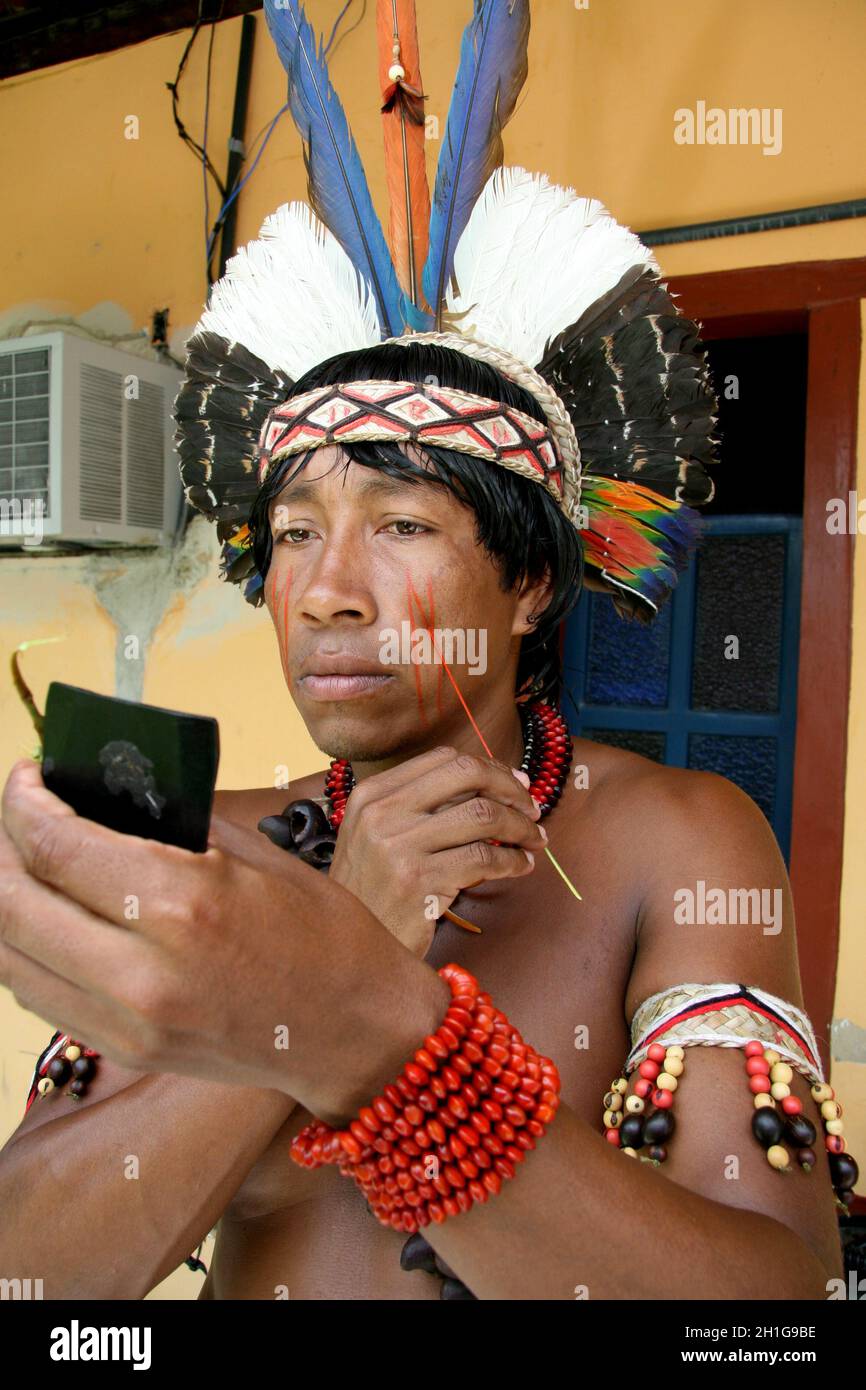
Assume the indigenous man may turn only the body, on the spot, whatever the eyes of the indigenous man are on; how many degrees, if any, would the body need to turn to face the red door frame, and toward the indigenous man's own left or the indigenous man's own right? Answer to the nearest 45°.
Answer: approximately 180°

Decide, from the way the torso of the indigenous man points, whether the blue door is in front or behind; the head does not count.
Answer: behind

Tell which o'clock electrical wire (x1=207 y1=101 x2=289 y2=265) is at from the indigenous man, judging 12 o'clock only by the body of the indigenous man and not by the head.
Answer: The electrical wire is roughly at 4 o'clock from the indigenous man.

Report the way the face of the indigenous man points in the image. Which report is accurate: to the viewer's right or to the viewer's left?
to the viewer's left

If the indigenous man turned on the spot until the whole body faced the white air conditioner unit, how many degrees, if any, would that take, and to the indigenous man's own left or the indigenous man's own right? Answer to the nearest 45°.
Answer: approximately 90° to the indigenous man's own right

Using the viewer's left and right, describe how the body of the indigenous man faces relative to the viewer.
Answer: facing the viewer and to the left of the viewer

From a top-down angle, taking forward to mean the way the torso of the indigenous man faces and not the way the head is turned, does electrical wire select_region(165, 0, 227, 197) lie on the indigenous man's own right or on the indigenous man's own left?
on the indigenous man's own right
